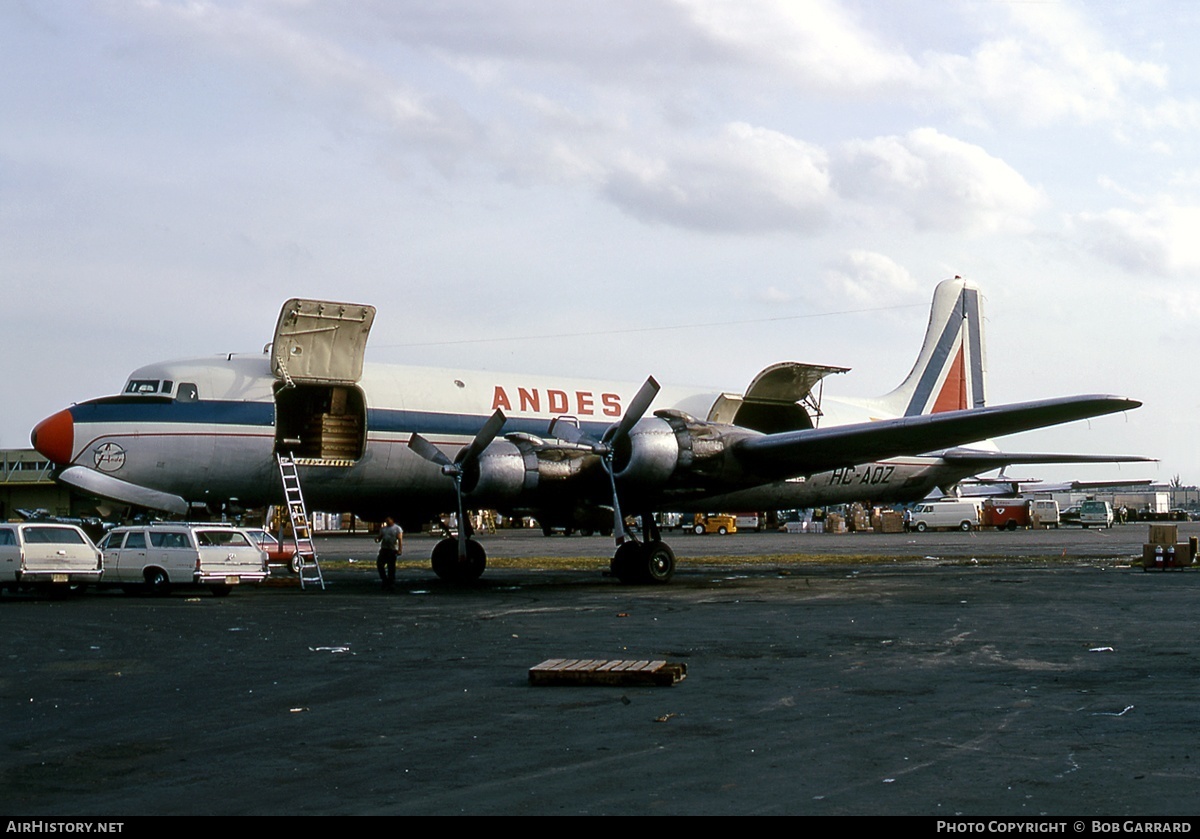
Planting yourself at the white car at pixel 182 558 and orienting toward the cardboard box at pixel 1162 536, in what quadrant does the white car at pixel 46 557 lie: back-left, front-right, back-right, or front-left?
back-left

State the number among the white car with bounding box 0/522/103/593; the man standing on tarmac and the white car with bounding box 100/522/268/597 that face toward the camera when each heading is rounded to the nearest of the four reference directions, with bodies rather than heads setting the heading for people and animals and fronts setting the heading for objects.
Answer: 1

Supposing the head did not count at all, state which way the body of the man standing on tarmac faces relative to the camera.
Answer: toward the camera

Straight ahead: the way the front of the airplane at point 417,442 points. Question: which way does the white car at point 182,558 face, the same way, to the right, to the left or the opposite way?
to the right

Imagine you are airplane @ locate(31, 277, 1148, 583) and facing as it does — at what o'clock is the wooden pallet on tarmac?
The wooden pallet on tarmac is roughly at 10 o'clock from the airplane.

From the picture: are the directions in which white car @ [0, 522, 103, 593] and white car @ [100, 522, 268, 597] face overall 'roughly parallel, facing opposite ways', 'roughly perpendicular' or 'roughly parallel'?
roughly parallel

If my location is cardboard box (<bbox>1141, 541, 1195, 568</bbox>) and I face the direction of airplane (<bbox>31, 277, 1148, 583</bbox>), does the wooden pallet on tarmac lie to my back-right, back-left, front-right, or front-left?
front-left

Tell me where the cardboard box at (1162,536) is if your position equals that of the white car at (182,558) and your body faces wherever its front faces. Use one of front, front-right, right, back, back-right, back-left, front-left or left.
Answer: back-right

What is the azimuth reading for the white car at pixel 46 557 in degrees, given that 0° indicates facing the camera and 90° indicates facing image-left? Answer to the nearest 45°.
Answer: approximately 135°

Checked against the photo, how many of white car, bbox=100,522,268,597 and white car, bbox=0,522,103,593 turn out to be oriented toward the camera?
0

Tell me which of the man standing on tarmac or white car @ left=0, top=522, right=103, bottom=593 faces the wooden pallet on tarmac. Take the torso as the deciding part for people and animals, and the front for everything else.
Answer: the man standing on tarmac

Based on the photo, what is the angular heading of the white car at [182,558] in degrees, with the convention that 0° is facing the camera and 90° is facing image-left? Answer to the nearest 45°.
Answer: approximately 135°
